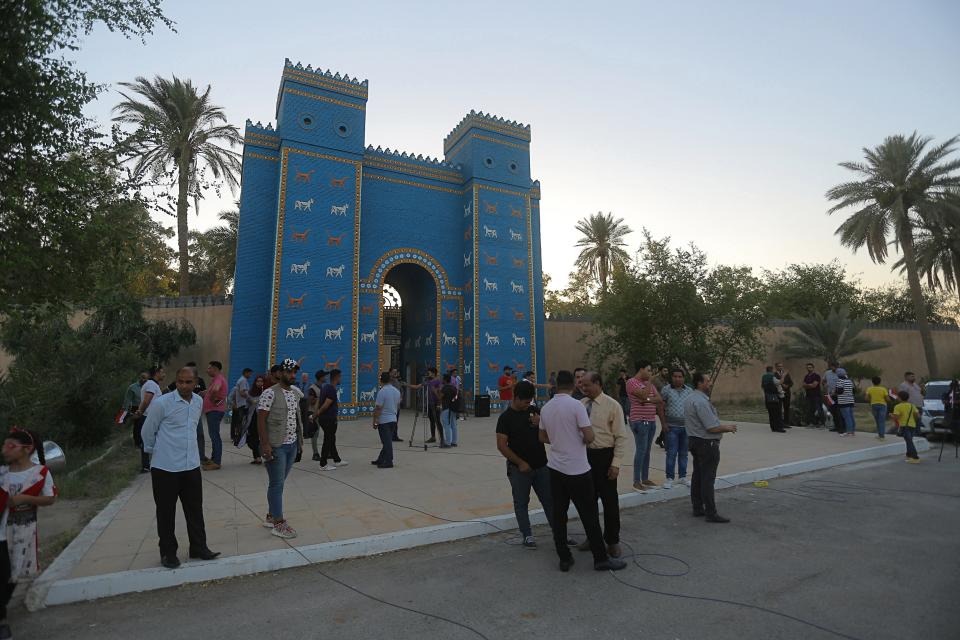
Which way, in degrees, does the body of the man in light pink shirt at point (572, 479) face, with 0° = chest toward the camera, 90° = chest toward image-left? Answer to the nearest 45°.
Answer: approximately 225°

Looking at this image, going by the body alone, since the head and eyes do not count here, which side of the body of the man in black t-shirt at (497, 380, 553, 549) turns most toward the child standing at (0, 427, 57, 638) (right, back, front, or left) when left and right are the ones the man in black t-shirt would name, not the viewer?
right

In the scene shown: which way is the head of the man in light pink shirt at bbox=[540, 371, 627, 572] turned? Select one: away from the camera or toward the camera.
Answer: away from the camera

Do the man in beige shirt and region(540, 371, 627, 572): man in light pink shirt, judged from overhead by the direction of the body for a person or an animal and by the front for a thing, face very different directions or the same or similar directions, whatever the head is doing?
very different directions

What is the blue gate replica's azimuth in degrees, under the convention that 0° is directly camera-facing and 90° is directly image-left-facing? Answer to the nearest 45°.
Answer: approximately 315°

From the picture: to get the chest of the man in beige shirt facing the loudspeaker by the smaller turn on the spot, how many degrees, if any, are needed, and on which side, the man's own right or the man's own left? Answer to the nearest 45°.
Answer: approximately 135° to the man's own right

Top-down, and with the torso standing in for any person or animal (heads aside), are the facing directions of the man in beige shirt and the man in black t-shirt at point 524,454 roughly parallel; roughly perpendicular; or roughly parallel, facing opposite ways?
roughly perpendicular

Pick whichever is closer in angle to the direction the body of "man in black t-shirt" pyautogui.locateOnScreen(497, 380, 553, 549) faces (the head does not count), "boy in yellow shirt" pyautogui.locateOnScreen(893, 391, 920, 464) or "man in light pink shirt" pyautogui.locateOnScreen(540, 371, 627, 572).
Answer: the man in light pink shirt

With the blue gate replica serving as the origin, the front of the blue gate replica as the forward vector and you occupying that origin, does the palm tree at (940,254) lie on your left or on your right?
on your left

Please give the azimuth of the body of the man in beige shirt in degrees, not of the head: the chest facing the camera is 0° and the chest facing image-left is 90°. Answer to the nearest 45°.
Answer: approximately 45°
